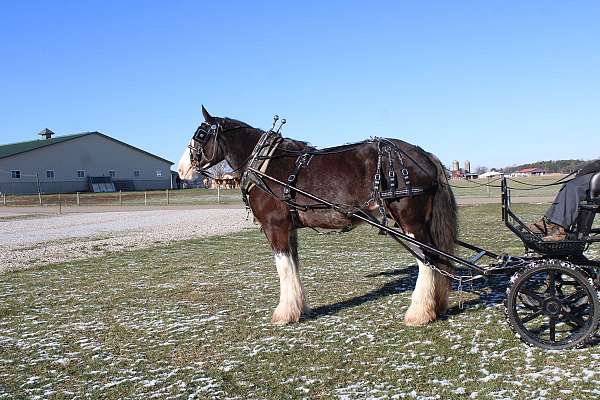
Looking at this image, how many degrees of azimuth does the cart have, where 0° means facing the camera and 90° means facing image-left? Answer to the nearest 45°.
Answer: approximately 90°

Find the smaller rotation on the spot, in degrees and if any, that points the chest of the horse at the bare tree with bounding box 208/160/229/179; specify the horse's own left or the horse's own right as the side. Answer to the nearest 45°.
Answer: approximately 45° to the horse's own right

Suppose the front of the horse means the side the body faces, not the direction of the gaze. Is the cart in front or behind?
behind

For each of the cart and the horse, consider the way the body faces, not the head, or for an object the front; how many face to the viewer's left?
2

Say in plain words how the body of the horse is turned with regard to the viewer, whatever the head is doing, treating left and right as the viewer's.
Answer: facing to the left of the viewer

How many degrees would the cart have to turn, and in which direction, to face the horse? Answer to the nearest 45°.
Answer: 0° — it already faces it

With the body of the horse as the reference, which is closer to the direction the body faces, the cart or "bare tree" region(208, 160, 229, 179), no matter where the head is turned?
the bare tree
